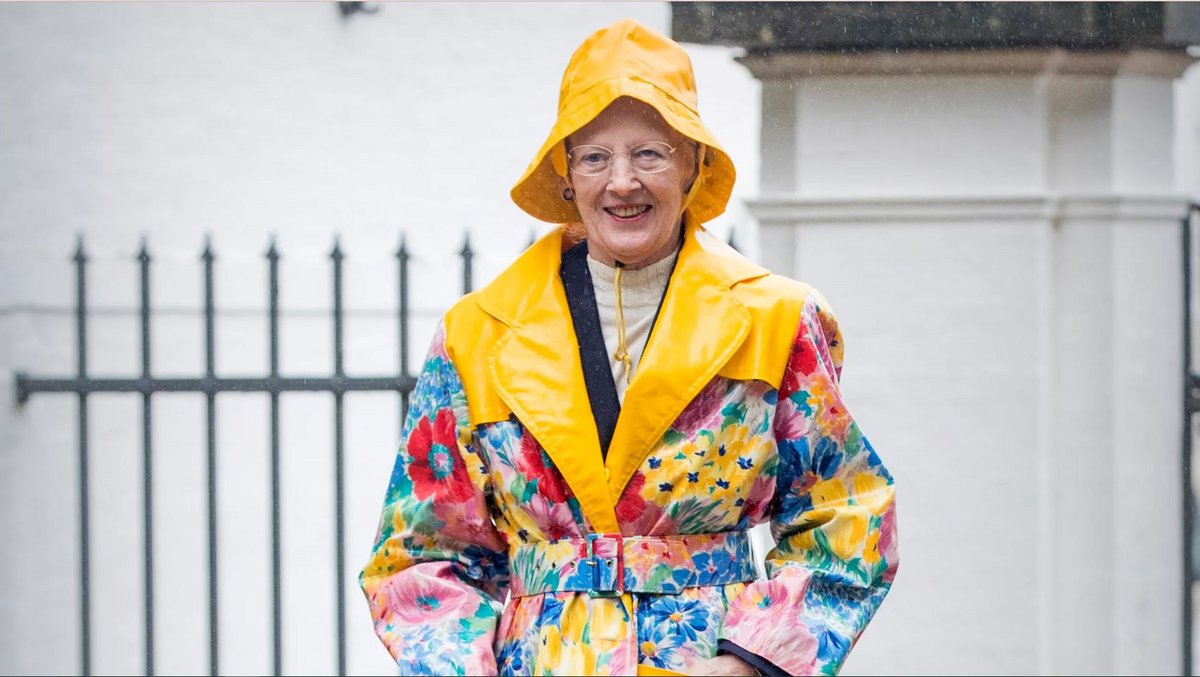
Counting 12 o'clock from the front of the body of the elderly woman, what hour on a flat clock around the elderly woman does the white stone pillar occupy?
The white stone pillar is roughly at 7 o'clock from the elderly woman.

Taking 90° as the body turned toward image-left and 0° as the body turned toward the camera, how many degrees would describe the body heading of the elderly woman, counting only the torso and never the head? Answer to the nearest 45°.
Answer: approximately 0°
